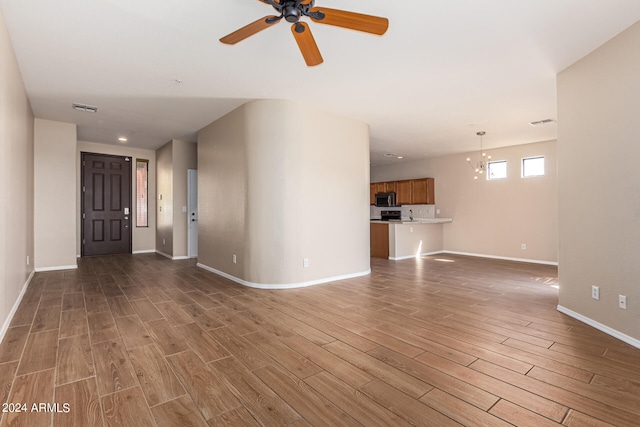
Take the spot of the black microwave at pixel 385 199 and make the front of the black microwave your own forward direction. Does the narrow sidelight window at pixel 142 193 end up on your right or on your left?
on your right

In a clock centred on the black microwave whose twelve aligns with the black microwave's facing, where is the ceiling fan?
The ceiling fan is roughly at 12 o'clock from the black microwave.

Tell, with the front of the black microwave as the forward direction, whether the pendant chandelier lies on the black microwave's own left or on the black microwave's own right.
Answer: on the black microwave's own left

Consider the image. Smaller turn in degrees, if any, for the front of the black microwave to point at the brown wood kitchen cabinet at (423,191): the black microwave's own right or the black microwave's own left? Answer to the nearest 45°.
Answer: approximately 45° to the black microwave's own left

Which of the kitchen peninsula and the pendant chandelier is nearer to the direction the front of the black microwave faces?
the kitchen peninsula

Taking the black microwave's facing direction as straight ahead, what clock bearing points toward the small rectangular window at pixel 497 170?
The small rectangular window is roughly at 10 o'clock from the black microwave.

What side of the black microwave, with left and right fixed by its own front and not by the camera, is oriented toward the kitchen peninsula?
front

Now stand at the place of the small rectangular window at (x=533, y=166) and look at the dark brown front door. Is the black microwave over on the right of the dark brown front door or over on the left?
right

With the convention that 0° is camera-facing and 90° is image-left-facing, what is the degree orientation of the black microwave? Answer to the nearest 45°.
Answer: approximately 0°

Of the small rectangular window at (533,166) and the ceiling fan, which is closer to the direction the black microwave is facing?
the ceiling fan

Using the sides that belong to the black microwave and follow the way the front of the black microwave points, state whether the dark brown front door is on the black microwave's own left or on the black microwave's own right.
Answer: on the black microwave's own right

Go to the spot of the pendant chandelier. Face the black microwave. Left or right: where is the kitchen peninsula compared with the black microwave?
left
